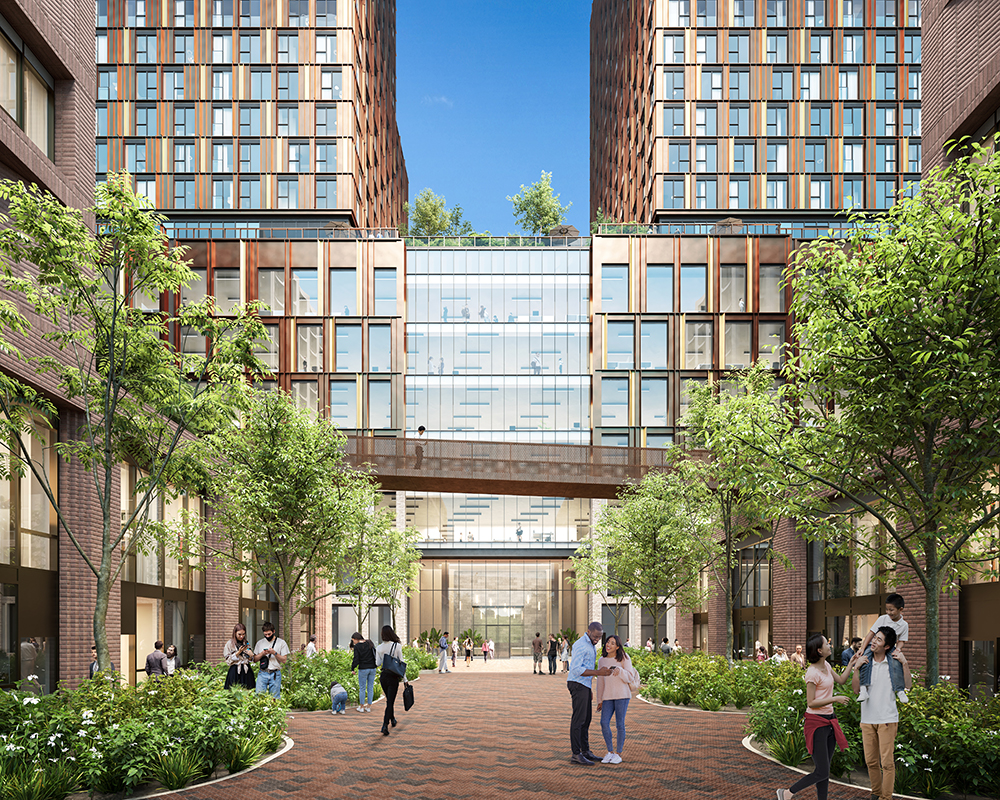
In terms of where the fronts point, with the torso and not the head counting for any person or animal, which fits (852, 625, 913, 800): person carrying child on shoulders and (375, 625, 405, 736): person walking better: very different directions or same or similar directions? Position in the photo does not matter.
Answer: very different directions

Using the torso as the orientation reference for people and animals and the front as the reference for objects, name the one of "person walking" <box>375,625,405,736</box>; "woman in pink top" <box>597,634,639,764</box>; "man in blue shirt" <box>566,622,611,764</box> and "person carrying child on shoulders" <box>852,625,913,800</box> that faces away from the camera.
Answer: "person walking" <box>375,625,405,736</box>

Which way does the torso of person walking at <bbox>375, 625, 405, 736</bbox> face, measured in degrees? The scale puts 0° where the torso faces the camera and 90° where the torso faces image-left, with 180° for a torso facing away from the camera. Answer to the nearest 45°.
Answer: approximately 180°

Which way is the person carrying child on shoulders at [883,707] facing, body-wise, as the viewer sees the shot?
toward the camera

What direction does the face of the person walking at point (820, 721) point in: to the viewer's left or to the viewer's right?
to the viewer's right

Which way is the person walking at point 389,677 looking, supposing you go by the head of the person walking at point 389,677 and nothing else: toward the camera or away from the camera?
away from the camera

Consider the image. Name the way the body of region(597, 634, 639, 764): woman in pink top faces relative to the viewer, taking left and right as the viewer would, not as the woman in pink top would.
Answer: facing the viewer and to the left of the viewer

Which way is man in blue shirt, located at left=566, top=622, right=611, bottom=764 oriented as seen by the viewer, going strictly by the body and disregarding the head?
to the viewer's right

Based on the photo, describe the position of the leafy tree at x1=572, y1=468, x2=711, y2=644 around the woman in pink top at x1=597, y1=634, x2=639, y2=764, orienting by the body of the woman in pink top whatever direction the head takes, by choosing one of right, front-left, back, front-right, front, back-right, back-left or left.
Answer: back-right

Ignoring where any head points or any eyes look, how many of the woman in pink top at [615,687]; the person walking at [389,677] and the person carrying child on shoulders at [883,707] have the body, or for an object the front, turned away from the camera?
1
